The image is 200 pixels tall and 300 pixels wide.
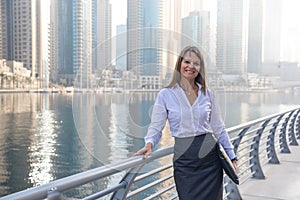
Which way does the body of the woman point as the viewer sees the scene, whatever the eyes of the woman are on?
toward the camera

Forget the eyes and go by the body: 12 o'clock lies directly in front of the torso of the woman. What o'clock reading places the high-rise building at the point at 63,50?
The high-rise building is roughly at 5 o'clock from the woman.

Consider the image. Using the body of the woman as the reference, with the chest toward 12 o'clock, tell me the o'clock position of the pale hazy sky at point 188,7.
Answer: The pale hazy sky is roughly at 6 o'clock from the woman.
